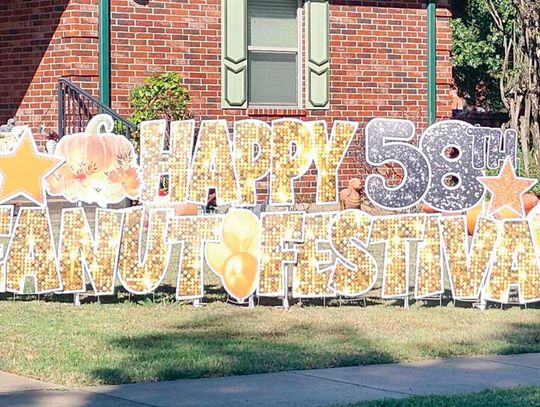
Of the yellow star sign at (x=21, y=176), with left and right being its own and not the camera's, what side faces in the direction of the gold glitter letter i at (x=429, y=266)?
left

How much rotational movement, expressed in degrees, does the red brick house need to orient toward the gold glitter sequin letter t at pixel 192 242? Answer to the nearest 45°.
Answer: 0° — it already faces it

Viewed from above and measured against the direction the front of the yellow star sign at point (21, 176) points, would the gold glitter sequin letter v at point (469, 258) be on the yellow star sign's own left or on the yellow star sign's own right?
on the yellow star sign's own left

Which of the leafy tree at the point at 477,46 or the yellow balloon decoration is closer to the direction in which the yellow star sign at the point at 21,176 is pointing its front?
the yellow balloon decoration

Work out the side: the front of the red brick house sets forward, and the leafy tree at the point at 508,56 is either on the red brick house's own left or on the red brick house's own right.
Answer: on the red brick house's own left

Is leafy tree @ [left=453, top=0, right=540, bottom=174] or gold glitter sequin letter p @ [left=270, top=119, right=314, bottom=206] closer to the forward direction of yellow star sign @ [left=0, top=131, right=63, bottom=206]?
the gold glitter sequin letter p

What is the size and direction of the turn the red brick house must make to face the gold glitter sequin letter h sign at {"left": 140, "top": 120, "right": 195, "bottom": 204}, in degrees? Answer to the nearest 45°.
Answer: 0° — it already faces it

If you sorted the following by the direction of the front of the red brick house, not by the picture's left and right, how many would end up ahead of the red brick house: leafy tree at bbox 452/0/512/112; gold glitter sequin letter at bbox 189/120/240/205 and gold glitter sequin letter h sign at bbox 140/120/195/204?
2

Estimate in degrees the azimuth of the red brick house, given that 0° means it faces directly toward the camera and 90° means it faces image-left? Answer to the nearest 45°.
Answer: approximately 0°

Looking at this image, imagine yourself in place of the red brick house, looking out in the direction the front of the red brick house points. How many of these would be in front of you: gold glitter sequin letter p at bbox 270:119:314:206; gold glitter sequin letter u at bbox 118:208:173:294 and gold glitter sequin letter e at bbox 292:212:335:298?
3

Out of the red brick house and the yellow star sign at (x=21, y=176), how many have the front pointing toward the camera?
2

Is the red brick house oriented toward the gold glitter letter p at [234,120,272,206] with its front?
yes
